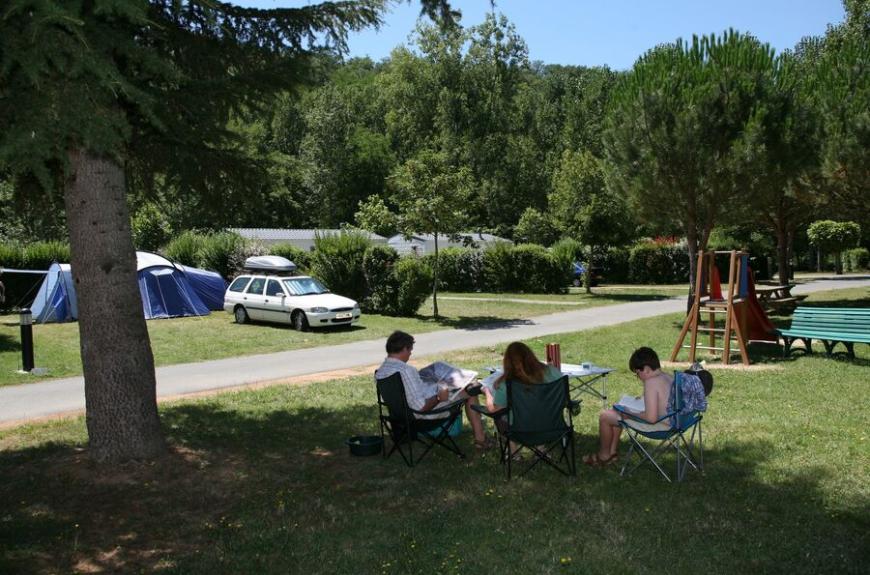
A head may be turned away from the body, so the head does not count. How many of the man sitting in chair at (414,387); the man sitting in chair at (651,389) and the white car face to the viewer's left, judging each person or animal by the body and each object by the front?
1

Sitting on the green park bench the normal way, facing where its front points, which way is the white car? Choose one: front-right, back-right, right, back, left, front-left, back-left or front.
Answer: front-right

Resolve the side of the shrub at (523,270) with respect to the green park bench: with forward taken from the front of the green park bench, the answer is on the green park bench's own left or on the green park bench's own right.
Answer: on the green park bench's own right

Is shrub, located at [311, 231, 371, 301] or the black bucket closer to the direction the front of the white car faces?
the black bucket

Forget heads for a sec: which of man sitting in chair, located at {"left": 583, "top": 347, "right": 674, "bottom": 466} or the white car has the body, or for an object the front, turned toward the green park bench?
the white car

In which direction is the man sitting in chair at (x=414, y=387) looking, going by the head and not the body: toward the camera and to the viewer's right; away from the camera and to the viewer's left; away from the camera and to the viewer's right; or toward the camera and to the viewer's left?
away from the camera and to the viewer's right

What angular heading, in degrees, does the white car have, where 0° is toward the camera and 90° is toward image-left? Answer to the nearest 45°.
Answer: approximately 315°

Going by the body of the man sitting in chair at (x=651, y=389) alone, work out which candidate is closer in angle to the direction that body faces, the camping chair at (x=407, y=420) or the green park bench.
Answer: the camping chair

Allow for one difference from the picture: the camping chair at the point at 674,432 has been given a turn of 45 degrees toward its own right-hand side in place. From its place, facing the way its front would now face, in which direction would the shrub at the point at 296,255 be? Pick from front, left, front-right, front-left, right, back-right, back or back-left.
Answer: front

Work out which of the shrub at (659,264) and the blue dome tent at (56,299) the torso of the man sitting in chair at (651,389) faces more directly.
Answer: the blue dome tent

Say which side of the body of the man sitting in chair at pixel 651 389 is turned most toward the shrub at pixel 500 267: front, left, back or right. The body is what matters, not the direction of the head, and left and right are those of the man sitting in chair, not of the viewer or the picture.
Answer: right

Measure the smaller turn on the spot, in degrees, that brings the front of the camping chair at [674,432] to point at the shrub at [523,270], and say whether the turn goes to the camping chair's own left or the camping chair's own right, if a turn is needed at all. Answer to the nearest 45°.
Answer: approximately 90° to the camping chair's own right

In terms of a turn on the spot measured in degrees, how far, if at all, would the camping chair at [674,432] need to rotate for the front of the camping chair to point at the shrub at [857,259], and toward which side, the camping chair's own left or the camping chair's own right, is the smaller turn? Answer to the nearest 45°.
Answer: approximately 90° to the camping chair's own right

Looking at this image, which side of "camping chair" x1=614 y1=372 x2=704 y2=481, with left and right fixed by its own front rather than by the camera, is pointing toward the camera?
left

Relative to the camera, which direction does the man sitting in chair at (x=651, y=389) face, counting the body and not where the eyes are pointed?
to the viewer's left

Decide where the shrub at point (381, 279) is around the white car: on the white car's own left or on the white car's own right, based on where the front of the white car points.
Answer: on the white car's own left
